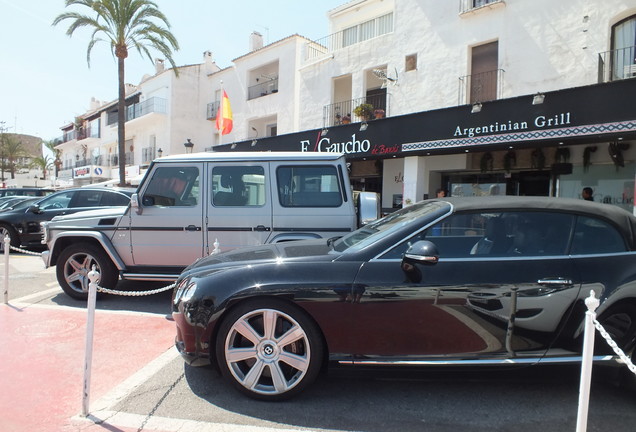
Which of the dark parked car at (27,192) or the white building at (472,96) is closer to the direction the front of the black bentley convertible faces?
the dark parked car

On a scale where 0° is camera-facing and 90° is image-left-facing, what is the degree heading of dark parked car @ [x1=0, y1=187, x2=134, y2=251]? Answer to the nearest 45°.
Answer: approximately 90°

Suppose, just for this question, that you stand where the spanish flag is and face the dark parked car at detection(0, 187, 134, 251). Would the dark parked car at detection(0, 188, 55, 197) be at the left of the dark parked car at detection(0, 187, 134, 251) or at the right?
right

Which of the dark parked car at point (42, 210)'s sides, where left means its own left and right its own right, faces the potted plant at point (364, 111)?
back

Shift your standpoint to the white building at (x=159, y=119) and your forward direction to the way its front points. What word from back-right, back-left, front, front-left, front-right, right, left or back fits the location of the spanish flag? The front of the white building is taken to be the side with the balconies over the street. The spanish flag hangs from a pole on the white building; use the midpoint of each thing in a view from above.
front-left

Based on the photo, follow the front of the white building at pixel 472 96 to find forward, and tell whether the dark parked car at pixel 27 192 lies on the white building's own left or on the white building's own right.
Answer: on the white building's own right

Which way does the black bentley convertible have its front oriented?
to the viewer's left

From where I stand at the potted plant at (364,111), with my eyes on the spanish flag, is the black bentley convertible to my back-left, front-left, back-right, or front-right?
back-left

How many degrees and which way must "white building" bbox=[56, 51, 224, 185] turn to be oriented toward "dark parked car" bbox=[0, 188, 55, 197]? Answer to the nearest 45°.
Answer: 0° — it already faces it

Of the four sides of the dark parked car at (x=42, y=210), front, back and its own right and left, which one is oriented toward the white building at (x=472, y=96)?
back

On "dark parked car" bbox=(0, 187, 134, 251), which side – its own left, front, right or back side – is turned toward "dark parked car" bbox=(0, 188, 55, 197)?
right

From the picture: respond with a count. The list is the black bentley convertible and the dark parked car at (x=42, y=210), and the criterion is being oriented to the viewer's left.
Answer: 2

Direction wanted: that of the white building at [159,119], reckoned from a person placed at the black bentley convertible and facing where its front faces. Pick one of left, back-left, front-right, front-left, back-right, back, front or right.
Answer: front-right

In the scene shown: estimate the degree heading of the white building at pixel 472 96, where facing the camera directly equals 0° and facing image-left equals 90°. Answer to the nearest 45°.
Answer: approximately 45°
